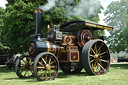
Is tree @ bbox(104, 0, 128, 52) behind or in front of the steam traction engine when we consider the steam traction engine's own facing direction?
behind

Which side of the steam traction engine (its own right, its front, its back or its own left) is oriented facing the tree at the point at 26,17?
right

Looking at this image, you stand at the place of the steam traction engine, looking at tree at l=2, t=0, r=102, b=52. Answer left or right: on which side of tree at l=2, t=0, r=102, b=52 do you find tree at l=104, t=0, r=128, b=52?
right
